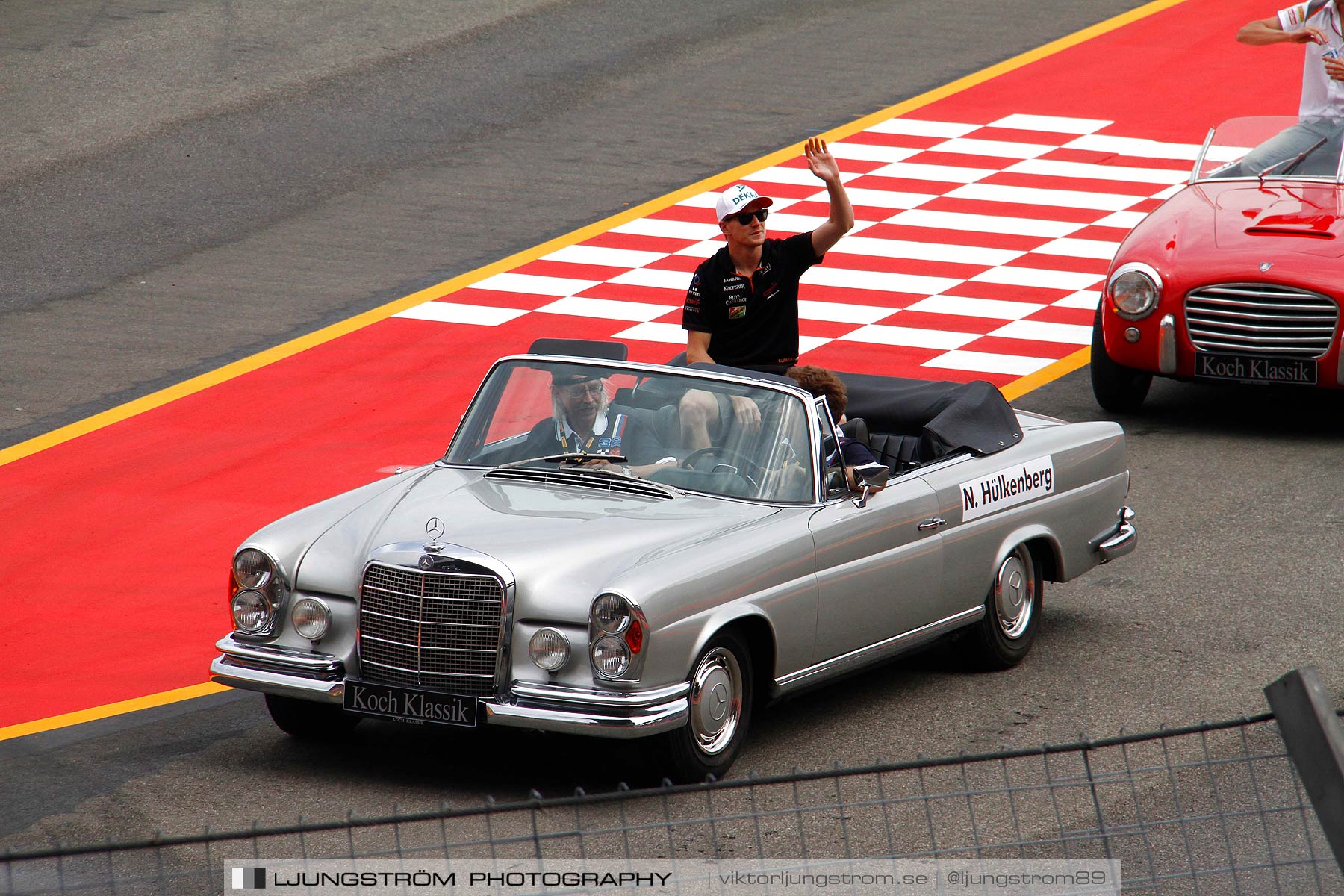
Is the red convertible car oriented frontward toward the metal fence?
yes

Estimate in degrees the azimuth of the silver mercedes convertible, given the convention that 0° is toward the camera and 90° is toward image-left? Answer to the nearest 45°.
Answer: approximately 45°

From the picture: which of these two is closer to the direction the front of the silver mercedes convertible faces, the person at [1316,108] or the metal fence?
the metal fence

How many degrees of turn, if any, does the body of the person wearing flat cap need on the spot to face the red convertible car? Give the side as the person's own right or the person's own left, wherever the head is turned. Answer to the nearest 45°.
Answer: approximately 135° to the person's own left

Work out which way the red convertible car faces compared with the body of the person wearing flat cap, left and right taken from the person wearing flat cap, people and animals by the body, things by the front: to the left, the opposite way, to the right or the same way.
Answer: the same way

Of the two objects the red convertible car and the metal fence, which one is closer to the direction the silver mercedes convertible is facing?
the metal fence

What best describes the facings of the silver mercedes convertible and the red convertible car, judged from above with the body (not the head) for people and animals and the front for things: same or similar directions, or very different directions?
same or similar directions

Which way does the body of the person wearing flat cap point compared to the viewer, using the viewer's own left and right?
facing the viewer

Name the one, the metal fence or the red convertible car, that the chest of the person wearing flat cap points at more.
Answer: the metal fence

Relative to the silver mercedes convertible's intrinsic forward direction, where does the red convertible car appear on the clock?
The red convertible car is roughly at 6 o'clock from the silver mercedes convertible.

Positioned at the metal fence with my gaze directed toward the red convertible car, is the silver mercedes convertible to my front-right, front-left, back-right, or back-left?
front-left
